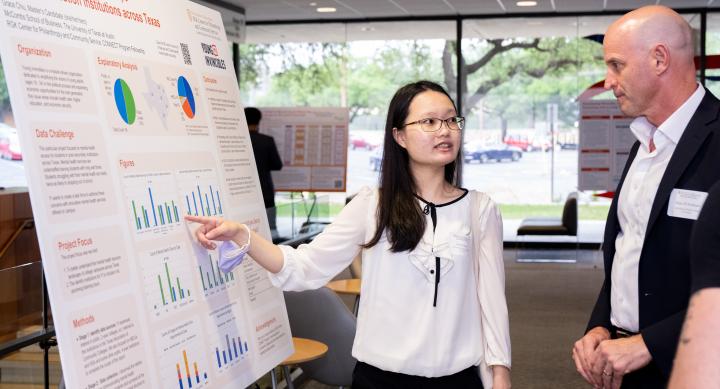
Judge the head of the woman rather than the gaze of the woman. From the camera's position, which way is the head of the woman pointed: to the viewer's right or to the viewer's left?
to the viewer's right

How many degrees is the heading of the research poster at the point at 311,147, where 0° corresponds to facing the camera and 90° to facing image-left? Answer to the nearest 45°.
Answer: approximately 0°

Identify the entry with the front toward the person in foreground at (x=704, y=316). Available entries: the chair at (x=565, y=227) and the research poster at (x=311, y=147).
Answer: the research poster

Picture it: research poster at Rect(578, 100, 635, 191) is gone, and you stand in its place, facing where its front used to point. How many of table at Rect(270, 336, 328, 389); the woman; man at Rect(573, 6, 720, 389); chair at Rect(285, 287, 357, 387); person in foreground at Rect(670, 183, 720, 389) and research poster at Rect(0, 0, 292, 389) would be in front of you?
6

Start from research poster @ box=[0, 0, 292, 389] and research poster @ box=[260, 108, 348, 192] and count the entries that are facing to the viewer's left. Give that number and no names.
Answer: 0

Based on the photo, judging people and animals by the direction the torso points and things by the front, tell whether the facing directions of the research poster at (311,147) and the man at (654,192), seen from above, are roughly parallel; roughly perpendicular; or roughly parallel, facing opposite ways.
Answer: roughly perpendicular

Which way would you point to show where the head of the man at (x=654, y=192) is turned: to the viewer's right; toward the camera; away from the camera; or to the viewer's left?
to the viewer's left

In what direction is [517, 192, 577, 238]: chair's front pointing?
to the viewer's left

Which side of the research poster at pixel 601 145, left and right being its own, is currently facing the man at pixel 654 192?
front

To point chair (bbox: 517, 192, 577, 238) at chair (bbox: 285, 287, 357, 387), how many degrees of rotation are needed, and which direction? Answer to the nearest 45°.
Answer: approximately 90° to its left

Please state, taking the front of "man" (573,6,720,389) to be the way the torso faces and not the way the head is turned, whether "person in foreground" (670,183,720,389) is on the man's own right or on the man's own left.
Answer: on the man's own left

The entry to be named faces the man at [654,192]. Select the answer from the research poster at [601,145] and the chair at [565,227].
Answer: the research poster

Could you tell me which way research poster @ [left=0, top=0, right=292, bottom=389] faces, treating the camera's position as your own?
facing the viewer and to the right of the viewer
